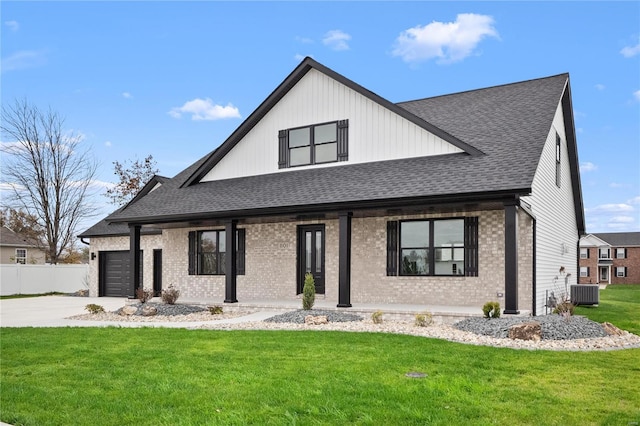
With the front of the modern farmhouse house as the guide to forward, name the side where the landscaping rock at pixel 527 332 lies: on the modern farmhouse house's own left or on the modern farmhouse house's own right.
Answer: on the modern farmhouse house's own left

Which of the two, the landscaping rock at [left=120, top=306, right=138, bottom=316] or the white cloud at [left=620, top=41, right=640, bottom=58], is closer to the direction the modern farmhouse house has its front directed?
the landscaping rock

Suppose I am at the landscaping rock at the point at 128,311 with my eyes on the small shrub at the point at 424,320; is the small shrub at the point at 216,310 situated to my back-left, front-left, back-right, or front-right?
front-left

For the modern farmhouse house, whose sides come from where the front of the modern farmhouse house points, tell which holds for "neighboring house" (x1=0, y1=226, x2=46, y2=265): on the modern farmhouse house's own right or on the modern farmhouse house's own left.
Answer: on the modern farmhouse house's own right
